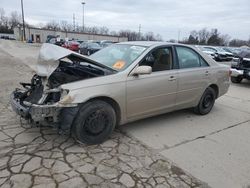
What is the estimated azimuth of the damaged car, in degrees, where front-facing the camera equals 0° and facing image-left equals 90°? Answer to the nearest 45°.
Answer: approximately 45°

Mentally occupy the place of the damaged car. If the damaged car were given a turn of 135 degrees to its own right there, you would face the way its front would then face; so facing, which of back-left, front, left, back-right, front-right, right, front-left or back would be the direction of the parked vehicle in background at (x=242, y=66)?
front-right
